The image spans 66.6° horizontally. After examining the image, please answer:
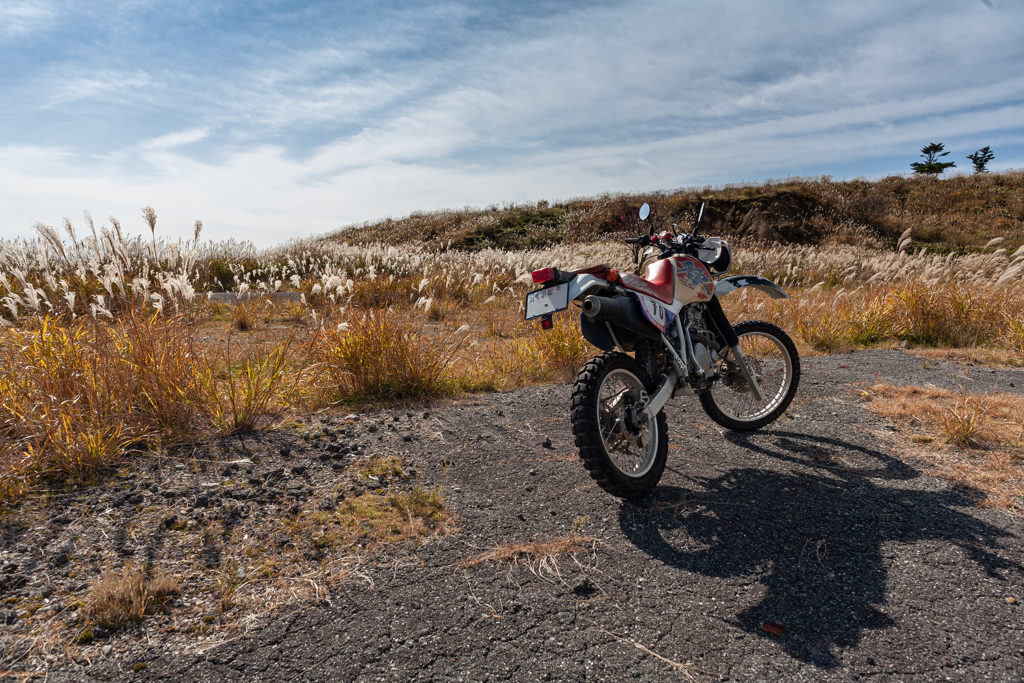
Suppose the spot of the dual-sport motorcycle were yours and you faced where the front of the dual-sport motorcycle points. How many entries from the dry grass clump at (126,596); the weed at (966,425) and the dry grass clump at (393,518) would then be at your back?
2

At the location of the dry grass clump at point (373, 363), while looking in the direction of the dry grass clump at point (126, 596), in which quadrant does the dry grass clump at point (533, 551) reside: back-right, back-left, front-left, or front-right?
front-left

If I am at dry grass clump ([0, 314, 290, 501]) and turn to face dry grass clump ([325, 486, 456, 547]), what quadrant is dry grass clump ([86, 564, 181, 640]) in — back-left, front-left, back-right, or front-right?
front-right

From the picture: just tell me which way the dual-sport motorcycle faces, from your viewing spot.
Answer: facing away from the viewer and to the right of the viewer

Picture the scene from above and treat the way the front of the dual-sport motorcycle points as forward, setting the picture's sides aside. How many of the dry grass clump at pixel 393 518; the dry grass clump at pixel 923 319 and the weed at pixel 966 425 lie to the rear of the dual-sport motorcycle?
1

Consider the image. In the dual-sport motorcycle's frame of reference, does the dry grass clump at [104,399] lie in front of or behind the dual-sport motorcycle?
behind

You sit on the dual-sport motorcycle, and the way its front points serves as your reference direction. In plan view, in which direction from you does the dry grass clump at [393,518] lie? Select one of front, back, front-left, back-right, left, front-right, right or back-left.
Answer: back

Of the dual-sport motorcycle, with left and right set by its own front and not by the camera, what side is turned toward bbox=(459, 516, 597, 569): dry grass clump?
back

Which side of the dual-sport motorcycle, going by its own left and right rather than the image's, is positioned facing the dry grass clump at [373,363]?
left

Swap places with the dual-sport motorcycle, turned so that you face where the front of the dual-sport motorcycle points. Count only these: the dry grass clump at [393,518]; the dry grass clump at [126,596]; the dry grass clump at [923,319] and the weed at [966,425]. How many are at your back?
2

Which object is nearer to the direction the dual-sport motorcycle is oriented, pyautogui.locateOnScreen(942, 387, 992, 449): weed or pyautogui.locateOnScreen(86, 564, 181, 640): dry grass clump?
the weed

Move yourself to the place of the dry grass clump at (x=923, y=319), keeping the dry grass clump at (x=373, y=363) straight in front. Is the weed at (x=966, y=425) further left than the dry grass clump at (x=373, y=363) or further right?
left

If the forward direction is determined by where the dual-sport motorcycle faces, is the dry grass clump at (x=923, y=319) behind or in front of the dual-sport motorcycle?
in front

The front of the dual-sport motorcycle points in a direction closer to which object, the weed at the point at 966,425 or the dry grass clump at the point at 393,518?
the weed

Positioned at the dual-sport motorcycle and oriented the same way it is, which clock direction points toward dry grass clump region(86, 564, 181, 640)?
The dry grass clump is roughly at 6 o'clock from the dual-sport motorcycle.

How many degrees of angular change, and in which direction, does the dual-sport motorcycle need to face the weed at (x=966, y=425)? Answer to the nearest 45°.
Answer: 0° — it already faces it
